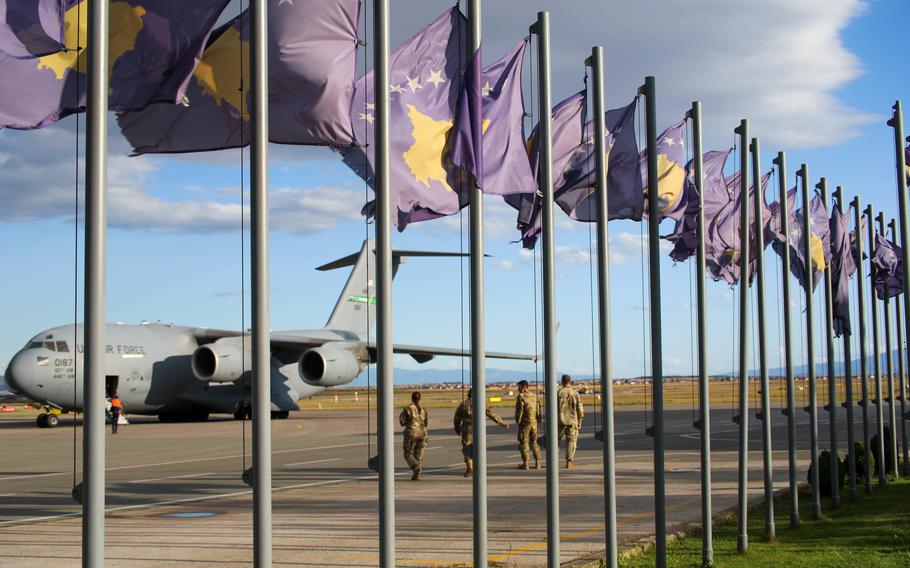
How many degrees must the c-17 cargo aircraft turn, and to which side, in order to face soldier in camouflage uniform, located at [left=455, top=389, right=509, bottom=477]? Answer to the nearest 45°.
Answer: approximately 45° to its left

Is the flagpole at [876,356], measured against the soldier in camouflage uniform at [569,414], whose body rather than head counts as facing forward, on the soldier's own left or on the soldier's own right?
on the soldier's own right

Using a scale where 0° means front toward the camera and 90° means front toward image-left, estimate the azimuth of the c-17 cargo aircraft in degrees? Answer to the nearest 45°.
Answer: approximately 45°

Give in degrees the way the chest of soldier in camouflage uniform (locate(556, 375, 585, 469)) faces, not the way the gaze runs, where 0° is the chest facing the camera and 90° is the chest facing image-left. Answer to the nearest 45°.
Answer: approximately 180°

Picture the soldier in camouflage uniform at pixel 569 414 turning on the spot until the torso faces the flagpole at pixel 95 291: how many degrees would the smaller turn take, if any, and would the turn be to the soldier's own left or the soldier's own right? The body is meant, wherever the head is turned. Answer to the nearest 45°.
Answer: approximately 180°

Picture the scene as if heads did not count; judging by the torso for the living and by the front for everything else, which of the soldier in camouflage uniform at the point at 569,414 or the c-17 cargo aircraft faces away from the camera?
the soldier in camouflage uniform

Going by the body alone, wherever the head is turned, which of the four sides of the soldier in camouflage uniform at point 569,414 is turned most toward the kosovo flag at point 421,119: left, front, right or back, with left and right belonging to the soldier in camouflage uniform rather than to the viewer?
back

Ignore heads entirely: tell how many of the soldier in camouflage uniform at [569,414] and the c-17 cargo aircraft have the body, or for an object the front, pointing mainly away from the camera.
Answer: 1

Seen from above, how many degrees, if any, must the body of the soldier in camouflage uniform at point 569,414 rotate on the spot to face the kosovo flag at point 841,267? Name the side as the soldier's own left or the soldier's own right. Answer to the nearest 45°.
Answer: approximately 90° to the soldier's own right

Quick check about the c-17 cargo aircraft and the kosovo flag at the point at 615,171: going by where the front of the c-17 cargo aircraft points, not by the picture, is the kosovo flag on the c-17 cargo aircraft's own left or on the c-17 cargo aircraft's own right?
on the c-17 cargo aircraft's own left

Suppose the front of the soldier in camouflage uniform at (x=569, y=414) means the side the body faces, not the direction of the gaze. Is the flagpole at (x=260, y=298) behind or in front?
behind

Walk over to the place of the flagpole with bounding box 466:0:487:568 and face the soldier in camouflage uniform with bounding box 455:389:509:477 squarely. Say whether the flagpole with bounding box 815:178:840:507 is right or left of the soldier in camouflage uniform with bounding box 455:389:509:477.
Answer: right

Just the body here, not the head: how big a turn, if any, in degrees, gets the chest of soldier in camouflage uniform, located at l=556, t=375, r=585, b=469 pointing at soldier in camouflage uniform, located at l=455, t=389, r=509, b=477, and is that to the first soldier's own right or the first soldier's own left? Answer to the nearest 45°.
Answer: approximately 135° to the first soldier's own left

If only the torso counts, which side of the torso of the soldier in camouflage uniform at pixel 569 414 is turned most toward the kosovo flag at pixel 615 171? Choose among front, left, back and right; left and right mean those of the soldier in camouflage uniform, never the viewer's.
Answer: back
